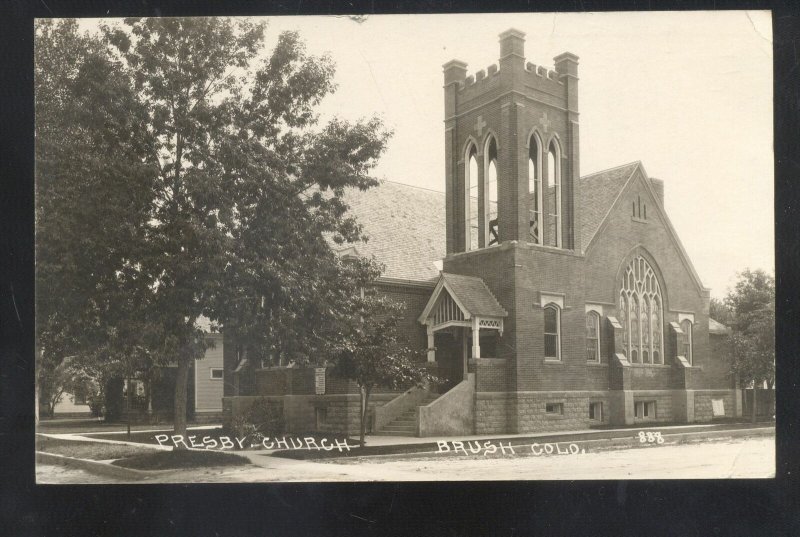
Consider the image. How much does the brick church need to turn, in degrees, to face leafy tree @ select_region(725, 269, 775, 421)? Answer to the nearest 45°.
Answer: approximately 90° to its left
